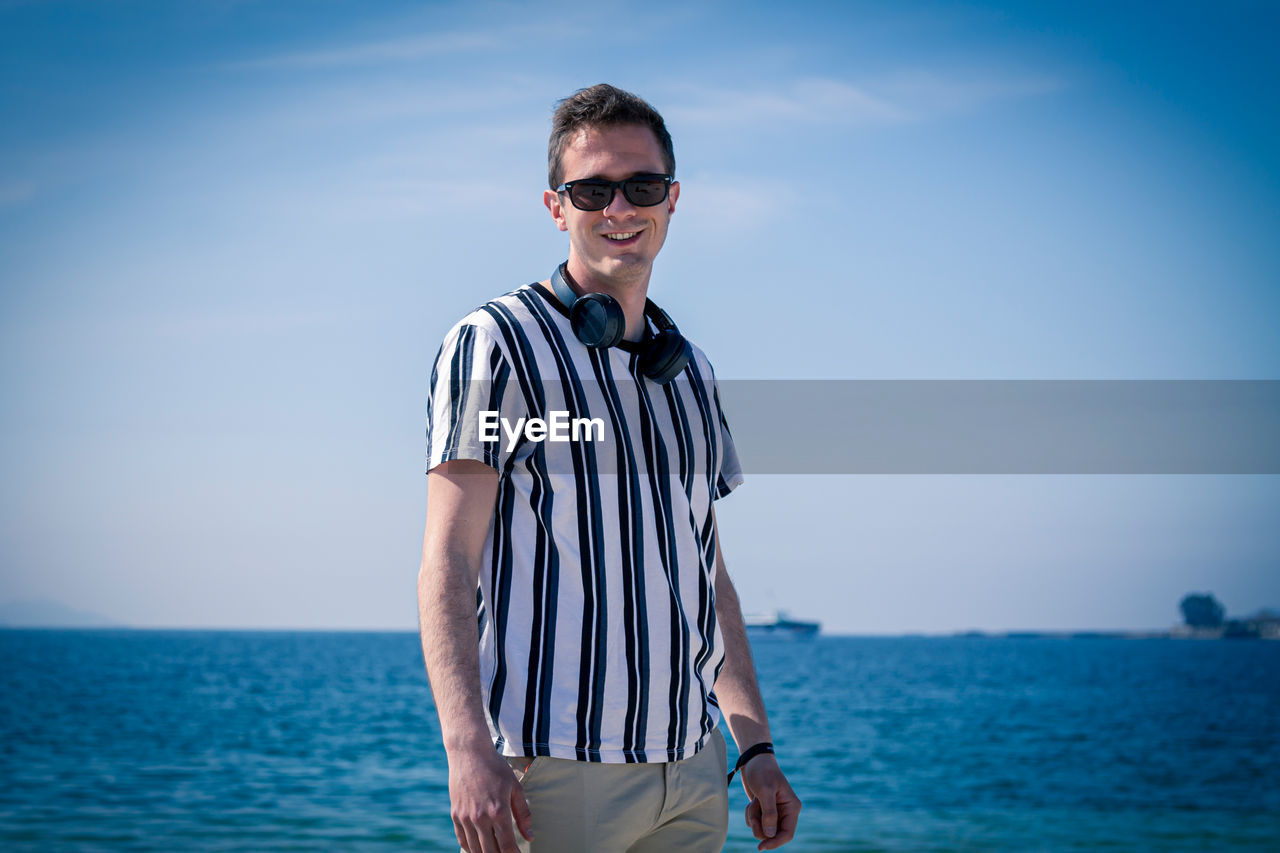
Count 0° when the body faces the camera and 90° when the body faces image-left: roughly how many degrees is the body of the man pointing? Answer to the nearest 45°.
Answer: approximately 315°
